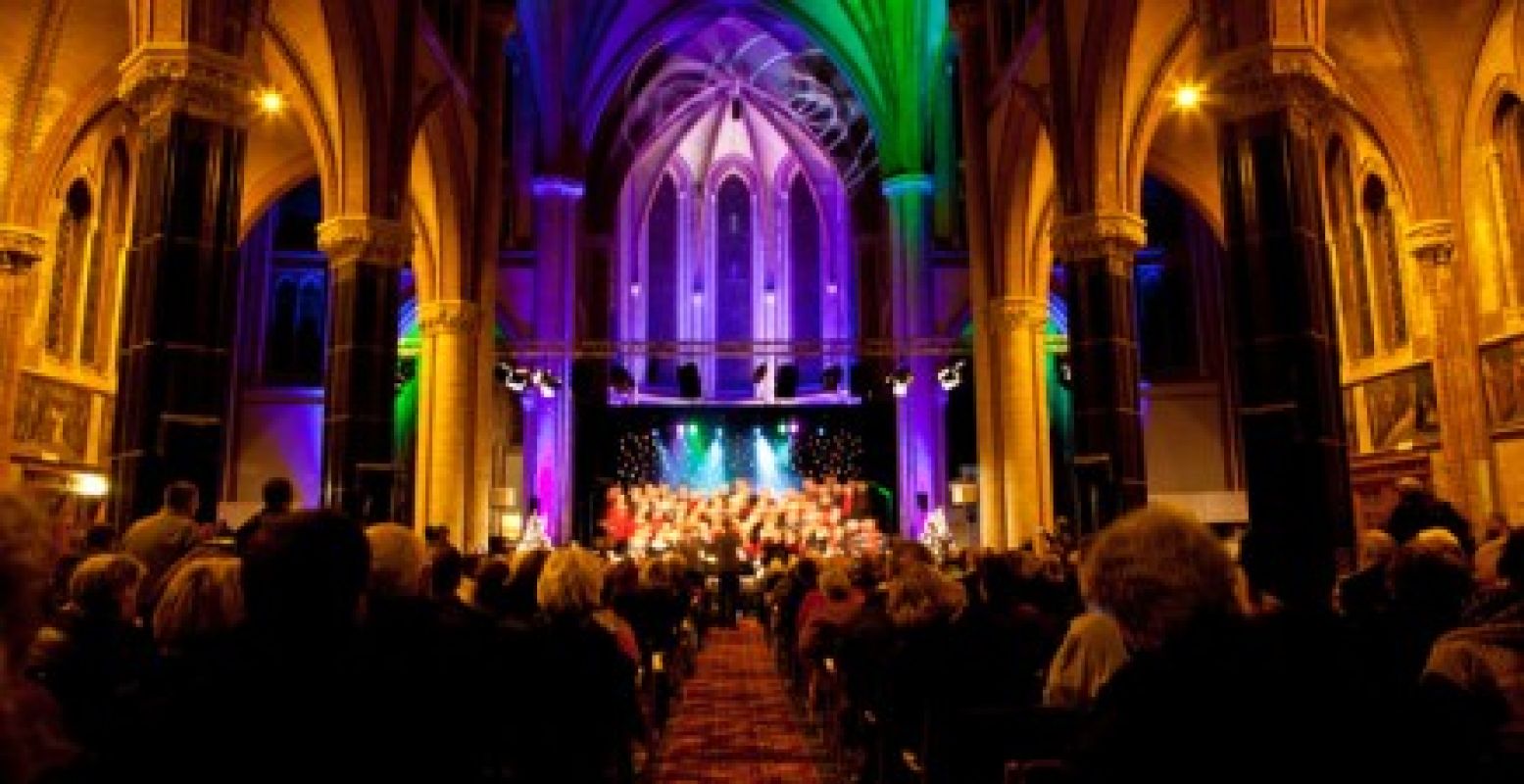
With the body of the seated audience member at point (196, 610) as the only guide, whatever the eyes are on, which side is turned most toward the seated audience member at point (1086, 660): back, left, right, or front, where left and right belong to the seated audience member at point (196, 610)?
right

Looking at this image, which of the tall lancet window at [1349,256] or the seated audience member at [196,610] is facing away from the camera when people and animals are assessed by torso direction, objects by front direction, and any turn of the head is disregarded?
the seated audience member

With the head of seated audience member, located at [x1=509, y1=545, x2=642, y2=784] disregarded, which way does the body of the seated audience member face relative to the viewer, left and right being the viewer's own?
facing away from the viewer

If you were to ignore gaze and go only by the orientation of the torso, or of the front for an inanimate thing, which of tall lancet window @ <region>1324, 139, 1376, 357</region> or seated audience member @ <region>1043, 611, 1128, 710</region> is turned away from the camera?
the seated audience member

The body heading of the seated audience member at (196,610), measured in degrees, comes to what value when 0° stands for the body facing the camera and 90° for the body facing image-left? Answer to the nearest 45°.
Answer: approximately 180°

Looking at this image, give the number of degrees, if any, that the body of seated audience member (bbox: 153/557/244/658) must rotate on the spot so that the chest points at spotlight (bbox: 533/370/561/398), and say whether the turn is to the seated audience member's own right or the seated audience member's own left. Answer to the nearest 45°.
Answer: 0° — they already face it

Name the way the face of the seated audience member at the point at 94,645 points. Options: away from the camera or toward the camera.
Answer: away from the camera

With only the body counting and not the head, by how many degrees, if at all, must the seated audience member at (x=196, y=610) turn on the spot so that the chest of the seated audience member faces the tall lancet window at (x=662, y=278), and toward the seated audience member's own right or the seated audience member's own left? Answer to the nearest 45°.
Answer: approximately 45° to the seated audience member's own right

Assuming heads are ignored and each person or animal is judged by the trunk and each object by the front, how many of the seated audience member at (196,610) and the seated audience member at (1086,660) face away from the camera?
2

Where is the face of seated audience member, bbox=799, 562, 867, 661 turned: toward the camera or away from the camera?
away from the camera

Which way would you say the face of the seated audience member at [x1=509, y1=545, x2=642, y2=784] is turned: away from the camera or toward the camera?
away from the camera

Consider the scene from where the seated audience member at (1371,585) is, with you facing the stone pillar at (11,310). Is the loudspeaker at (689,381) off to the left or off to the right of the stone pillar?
right

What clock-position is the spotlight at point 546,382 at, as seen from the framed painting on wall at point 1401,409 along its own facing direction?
The spotlight is roughly at 1 o'clock from the framed painting on wall.

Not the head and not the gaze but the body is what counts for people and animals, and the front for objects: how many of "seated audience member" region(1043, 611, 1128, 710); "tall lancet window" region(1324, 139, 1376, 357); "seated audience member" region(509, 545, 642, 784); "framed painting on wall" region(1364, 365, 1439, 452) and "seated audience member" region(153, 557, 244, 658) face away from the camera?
3

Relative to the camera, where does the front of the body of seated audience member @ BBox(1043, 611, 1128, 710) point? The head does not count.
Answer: away from the camera

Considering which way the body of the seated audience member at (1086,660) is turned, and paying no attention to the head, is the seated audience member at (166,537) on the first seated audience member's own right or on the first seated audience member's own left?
on the first seated audience member's own left
